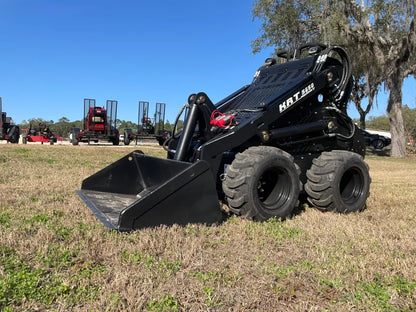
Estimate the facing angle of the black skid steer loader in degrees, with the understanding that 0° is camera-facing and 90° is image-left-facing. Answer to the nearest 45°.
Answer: approximately 45°

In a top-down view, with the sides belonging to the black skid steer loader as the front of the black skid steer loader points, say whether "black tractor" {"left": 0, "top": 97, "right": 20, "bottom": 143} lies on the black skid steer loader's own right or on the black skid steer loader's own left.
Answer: on the black skid steer loader's own right
